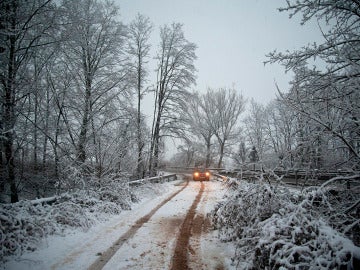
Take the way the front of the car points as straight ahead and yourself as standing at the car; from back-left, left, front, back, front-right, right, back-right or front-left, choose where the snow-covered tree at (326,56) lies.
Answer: front

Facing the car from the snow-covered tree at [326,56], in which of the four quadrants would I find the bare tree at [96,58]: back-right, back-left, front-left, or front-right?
front-left

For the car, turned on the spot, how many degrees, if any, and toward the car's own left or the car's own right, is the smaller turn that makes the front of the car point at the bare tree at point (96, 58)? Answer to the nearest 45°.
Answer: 0° — it already faces it

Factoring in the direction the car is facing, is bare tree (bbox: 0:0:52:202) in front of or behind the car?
in front

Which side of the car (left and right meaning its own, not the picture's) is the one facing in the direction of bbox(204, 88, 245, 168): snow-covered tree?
back

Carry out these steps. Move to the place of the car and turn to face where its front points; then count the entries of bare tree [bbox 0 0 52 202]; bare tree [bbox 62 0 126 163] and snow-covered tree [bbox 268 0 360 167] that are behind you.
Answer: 0

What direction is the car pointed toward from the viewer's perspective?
toward the camera
